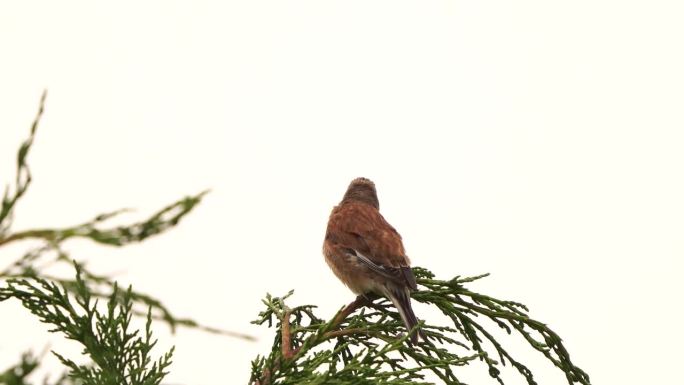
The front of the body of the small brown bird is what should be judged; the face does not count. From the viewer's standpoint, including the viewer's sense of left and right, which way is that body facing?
facing away from the viewer and to the left of the viewer
